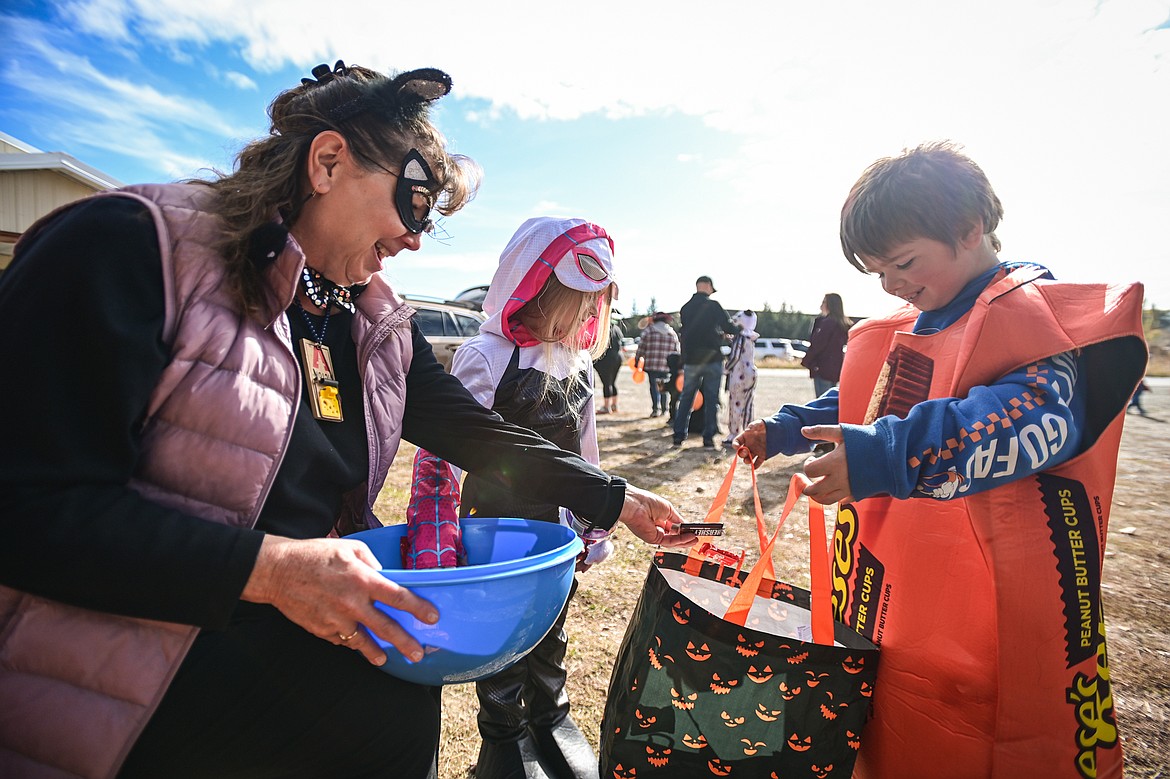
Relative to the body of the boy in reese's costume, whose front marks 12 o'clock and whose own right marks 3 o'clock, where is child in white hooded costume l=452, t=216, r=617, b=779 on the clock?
The child in white hooded costume is roughly at 2 o'clock from the boy in reese's costume.

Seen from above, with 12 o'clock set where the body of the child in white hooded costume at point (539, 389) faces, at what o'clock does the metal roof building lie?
The metal roof building is roughly at 6 o'clock from the child in white hooded costume.

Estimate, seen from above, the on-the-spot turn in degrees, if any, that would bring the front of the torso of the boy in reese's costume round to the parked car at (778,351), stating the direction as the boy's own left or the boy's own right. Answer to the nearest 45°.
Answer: approximately 135° to the boy's own right

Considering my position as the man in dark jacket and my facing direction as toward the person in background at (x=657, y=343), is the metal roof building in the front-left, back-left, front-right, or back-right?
front-left

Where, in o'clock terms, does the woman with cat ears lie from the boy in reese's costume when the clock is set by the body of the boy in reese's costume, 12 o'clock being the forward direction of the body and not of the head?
The woman with cat ears is roughly at 12 o'clock from the boy in reese's costume.

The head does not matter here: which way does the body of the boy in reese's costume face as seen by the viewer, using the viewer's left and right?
facing the viewer and to the left of the viewer

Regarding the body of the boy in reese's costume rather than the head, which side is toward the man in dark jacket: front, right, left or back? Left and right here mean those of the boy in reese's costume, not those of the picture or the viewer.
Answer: right

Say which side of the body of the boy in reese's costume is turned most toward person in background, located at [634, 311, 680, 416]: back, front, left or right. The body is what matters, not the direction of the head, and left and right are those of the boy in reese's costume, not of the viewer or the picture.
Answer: right

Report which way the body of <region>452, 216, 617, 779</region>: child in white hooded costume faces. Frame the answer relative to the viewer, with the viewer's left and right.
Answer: facing the viewer and to the right of the viewer

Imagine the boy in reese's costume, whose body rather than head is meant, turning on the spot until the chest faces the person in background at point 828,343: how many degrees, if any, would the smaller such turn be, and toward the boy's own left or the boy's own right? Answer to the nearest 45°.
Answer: approximately 135° to the boy's own right

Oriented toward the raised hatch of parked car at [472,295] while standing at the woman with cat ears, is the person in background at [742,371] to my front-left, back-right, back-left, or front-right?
front-right

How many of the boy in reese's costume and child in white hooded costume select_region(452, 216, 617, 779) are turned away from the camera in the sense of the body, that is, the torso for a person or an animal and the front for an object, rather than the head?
0

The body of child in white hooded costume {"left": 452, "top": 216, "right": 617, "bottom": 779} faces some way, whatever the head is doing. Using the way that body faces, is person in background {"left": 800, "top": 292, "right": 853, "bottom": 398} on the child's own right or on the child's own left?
on the child's own left
